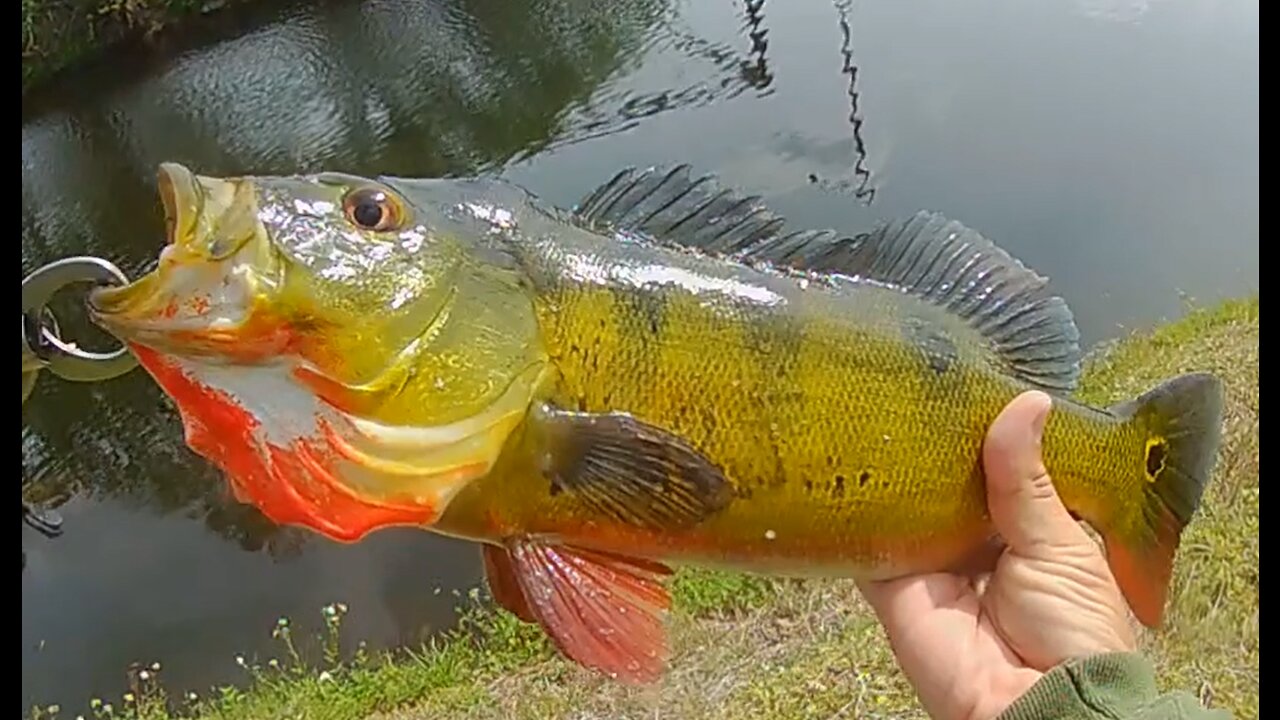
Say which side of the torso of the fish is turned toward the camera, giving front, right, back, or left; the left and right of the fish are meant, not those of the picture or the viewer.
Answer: left
